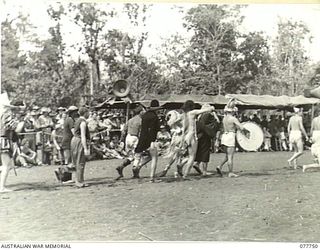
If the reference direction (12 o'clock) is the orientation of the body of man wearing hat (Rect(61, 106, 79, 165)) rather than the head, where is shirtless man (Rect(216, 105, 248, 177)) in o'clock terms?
The shirtless man is roughly at 12 o'clock from the man wearing hat.

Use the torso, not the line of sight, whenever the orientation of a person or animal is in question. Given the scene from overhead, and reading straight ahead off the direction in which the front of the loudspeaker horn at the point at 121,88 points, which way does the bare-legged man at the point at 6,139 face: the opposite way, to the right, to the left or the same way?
to the left

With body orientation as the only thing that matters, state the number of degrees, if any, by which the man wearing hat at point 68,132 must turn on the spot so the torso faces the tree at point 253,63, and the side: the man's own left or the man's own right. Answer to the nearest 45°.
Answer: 0° — they already face it

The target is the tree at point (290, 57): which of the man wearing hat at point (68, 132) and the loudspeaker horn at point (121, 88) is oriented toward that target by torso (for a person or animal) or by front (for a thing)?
the man wearing hat

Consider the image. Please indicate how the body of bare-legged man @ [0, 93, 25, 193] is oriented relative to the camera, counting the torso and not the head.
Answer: to the viewer's right

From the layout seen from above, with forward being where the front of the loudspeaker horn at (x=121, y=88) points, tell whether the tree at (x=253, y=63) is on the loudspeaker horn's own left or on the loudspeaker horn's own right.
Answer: on the loudspeaker horn's own left

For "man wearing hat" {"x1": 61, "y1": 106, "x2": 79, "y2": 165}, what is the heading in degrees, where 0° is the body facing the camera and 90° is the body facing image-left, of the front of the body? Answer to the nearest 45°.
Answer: approximately 270°
